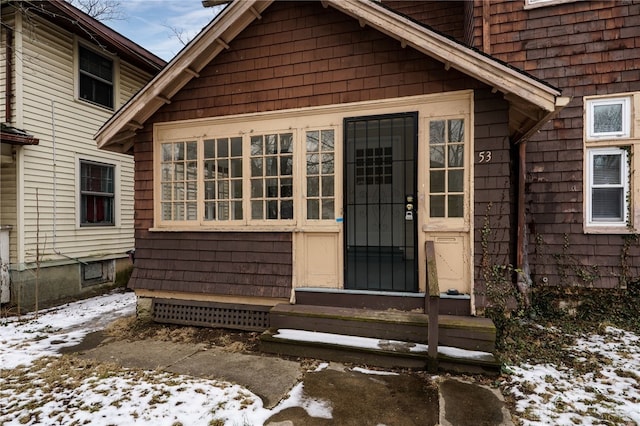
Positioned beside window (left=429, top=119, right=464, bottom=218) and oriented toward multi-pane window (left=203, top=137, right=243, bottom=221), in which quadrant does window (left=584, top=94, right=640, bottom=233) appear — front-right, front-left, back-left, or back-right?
back-right

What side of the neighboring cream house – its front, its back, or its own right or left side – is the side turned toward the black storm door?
left

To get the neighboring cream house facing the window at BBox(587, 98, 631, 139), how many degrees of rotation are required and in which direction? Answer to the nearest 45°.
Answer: approximately 90° to its left

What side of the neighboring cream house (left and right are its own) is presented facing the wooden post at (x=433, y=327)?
left

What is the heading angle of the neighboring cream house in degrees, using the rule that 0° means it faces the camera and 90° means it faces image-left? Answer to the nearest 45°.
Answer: approximately 45°

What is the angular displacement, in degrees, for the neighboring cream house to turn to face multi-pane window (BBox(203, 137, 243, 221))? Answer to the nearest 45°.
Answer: approximately 90° to its left

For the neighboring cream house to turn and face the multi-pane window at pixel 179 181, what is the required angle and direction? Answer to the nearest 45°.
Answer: approximately 90° to its left

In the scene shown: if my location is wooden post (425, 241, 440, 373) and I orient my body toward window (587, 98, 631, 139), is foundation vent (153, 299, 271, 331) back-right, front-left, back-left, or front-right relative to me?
back-left
